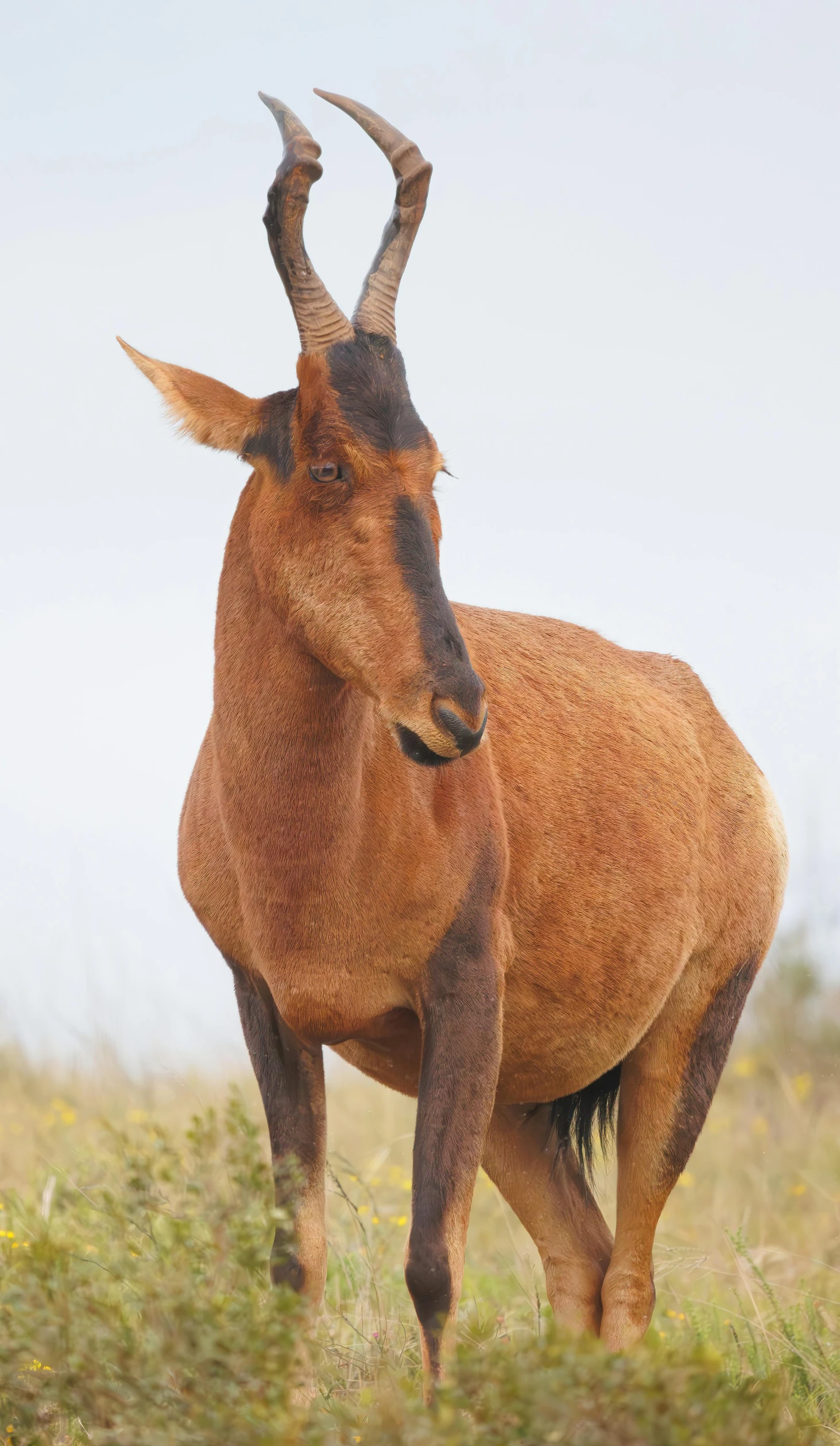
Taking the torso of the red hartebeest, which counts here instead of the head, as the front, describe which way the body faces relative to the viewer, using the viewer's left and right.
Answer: facing the viewer and to the left of the viewer
